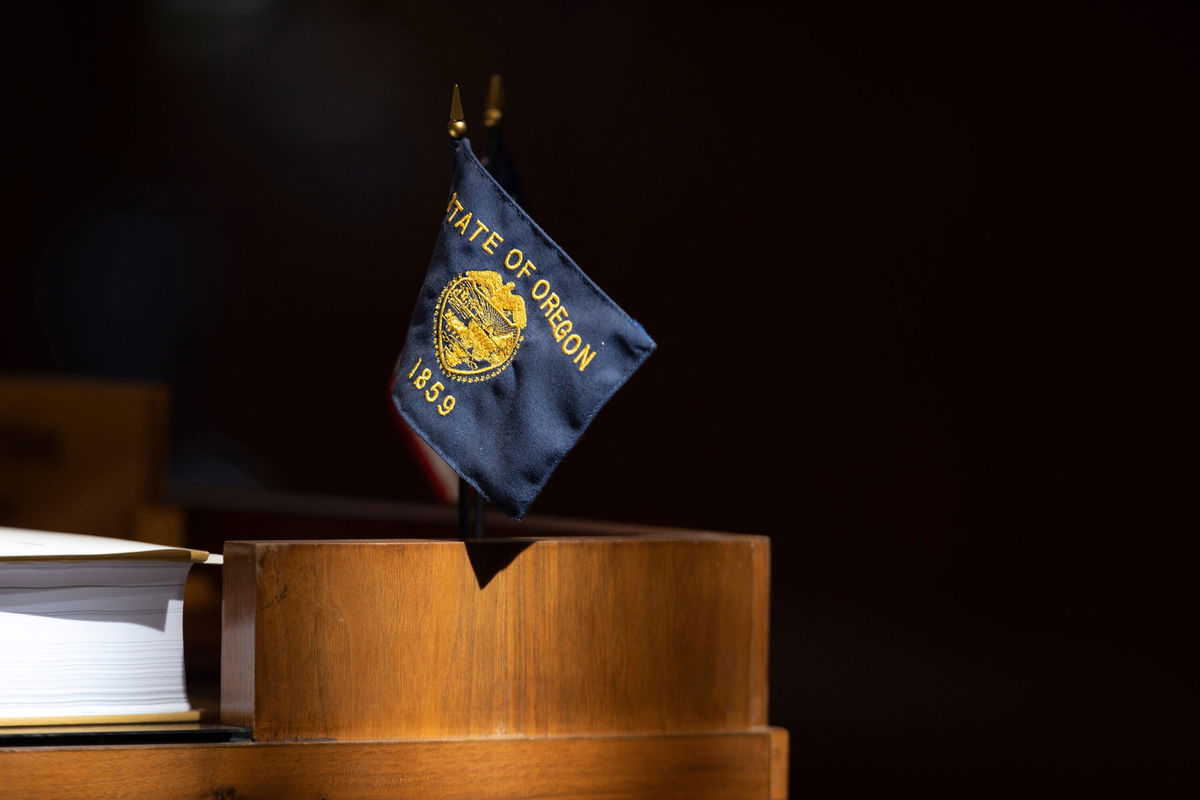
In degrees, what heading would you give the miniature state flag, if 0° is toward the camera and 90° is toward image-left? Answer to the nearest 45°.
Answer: approximately 0°
